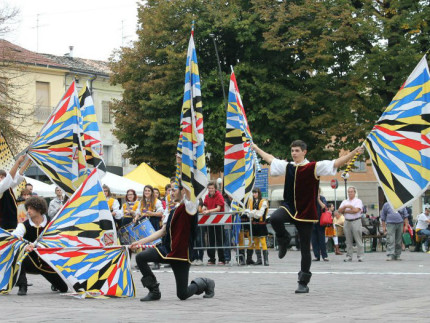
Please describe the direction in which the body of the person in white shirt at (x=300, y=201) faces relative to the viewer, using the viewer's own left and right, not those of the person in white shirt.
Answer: facing the viewer and to the left of the viewer

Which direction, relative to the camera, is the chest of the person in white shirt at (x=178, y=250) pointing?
to the viewer's left

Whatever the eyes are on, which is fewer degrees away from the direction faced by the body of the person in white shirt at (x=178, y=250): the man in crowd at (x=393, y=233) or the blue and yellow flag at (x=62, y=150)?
the blue and yellow flag

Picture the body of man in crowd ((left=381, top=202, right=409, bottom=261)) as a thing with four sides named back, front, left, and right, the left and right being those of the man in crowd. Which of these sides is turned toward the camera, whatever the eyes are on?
front

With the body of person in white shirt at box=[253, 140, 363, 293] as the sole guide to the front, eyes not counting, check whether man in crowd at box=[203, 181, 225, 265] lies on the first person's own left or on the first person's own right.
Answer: on the first person's own right

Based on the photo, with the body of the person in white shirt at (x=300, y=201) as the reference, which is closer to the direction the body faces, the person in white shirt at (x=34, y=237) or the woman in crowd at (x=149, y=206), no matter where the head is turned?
the person in white shirt

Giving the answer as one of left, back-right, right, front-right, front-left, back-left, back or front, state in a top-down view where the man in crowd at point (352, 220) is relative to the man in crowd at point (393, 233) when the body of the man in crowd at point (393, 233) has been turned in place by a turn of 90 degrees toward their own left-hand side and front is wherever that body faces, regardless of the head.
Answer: back-right

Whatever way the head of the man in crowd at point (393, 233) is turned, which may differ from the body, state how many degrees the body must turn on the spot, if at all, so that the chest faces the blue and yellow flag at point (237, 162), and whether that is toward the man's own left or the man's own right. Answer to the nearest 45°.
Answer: approximately 45° to the man's own right

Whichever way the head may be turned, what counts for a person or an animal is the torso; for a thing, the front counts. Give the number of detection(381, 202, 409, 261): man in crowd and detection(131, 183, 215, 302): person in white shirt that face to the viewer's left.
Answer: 1

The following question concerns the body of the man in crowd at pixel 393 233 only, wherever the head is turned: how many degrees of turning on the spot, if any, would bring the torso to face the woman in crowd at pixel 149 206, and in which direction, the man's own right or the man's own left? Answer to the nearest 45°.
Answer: approximately 45° to the man's own right

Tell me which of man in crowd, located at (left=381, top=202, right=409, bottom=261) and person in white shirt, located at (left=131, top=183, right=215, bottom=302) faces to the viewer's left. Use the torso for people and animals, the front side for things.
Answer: the person in white shirt

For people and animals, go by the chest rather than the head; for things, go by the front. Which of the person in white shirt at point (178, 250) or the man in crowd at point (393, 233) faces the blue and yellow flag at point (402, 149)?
the man in crowd

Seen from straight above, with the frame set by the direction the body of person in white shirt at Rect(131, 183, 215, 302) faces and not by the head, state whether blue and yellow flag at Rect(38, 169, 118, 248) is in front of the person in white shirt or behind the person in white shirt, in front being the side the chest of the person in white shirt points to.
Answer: in front

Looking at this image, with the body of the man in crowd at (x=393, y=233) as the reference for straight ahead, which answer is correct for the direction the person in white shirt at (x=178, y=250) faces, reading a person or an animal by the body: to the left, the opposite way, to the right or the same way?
to the right
